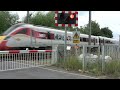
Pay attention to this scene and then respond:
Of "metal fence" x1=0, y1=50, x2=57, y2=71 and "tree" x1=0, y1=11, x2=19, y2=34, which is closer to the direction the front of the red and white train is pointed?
the metal fence

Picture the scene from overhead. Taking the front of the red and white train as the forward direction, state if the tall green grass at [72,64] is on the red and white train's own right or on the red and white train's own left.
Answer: on the red and white train's own left

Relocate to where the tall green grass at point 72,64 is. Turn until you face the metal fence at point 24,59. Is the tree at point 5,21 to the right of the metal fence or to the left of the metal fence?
right
